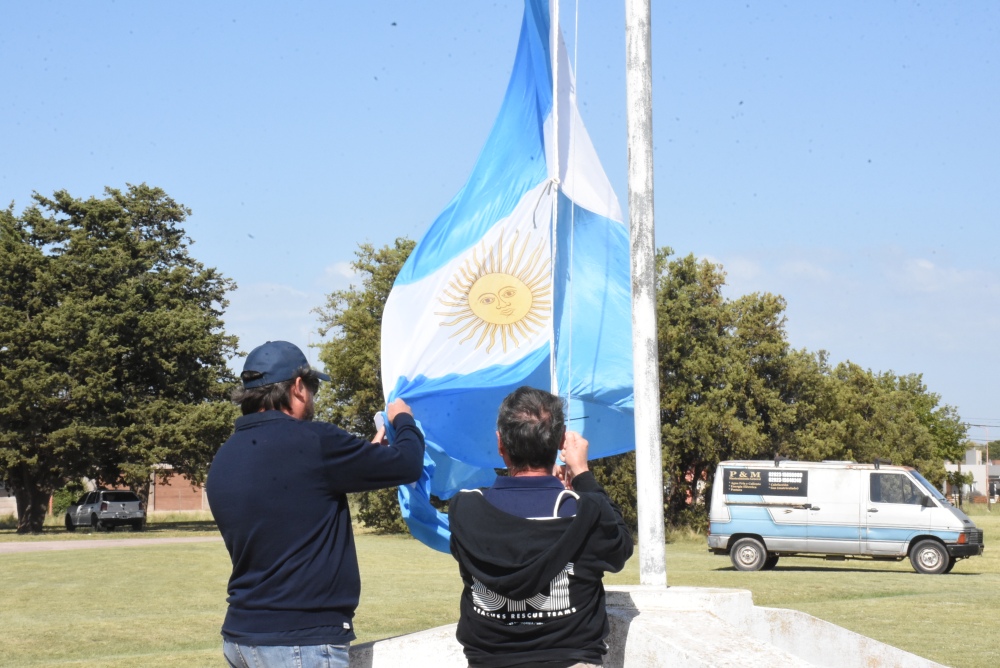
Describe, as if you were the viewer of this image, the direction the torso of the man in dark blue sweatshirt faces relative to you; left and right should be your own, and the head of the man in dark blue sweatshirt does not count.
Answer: facing away from the viewer and to the right of the viewer

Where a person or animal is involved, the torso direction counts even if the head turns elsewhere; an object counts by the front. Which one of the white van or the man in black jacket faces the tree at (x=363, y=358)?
the man in black jacket

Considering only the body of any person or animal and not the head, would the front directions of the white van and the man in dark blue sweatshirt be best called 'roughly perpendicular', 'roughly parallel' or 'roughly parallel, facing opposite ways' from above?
roughly perpendicular

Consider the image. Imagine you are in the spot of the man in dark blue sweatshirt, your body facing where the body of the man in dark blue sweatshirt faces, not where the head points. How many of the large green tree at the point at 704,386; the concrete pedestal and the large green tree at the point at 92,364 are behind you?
0

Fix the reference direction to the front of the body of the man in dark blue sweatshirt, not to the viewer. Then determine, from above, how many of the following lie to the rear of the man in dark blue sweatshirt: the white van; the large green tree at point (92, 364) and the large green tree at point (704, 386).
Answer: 0

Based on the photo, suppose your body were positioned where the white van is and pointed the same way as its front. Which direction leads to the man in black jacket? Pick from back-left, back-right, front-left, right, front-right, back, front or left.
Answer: right

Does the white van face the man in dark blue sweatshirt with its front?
no

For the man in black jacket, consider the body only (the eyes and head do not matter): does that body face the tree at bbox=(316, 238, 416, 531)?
yes

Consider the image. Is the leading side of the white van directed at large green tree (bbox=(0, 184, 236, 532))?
no

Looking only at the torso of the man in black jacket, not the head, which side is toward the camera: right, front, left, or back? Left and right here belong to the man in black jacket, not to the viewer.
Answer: back

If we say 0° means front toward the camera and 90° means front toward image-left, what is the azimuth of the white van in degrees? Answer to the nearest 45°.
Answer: approximately 270°

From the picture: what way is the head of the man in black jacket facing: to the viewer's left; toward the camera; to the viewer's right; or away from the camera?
away from the camera

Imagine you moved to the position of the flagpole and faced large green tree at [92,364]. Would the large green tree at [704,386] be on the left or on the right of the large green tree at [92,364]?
right

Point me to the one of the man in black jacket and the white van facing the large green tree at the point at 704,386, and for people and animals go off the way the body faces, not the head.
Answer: the man in black jacket

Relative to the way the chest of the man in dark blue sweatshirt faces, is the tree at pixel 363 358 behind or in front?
in front

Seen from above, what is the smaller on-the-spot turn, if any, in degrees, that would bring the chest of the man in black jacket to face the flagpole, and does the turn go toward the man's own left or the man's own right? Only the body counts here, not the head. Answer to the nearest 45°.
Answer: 0° — they already face it

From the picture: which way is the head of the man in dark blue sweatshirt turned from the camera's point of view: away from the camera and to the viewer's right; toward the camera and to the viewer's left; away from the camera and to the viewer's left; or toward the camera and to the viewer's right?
away from the camera and to the viewer's right

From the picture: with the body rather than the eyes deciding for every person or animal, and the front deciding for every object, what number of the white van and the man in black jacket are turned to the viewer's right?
1

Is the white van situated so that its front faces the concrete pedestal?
no

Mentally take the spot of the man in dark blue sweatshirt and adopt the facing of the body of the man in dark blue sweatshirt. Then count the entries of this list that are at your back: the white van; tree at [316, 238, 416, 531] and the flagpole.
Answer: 0
